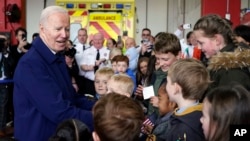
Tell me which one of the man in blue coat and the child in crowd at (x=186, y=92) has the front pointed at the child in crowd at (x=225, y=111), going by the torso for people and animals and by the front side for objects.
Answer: the man in blue coat

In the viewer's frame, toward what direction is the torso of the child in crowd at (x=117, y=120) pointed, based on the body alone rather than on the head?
away from the camera

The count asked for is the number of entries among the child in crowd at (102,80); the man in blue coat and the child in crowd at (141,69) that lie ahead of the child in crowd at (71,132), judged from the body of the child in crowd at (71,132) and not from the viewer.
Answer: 3

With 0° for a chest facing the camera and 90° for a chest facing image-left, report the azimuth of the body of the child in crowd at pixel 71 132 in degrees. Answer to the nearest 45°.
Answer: approximately 180°

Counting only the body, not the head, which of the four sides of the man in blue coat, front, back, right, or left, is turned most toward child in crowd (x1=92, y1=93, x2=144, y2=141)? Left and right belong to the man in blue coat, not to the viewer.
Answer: front

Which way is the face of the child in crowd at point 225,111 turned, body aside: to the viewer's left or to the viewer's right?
to the viewer's left

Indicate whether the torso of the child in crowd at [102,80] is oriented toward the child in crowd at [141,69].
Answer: no

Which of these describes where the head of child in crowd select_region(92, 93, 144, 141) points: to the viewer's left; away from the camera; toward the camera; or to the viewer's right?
away from the camera
